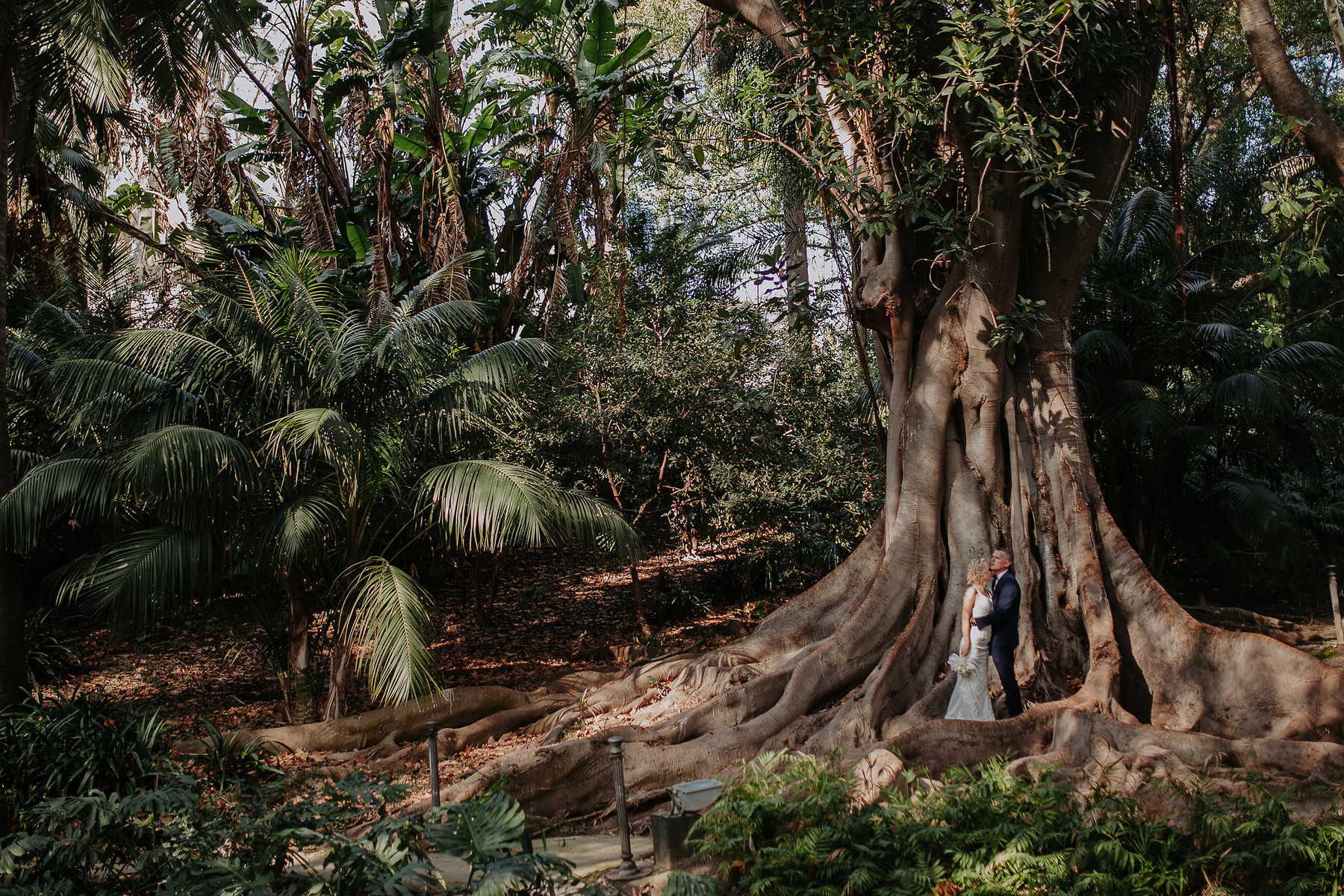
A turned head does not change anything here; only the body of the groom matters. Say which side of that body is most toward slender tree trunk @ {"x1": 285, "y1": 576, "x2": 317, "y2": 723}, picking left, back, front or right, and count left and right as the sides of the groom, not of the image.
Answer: front

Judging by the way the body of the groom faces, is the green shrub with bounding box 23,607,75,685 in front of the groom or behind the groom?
in front

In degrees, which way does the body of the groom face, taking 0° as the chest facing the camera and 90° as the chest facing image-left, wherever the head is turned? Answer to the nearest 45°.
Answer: approximately 90°

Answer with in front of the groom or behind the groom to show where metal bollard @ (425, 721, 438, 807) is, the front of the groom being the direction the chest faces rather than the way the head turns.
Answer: in front

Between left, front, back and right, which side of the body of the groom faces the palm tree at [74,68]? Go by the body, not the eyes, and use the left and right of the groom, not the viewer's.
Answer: front

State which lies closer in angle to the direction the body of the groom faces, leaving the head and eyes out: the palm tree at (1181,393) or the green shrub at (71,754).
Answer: the green shrub

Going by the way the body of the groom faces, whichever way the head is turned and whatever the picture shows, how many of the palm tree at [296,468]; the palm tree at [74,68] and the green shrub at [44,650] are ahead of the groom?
3

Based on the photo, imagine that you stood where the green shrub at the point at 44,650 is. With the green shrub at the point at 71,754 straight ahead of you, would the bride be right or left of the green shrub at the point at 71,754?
left

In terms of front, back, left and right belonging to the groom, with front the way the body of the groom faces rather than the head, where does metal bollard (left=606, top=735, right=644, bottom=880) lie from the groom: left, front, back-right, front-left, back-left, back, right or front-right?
front-left
